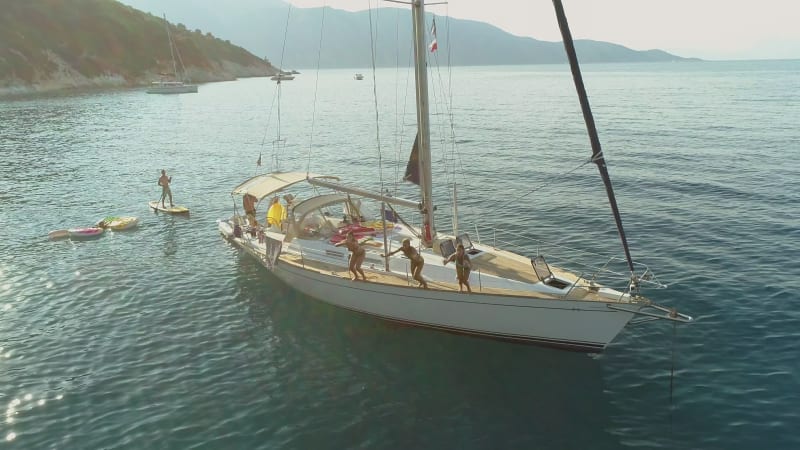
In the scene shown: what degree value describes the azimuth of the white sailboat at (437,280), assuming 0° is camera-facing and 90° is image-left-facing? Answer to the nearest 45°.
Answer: approximately 315°

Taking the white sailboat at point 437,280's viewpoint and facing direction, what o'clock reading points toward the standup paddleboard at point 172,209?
The standup paddleboard is roughly at 6 o'clock from the white sailboat.

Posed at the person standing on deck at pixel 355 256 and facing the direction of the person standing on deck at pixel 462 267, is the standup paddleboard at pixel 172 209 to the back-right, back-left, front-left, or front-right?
back-left
